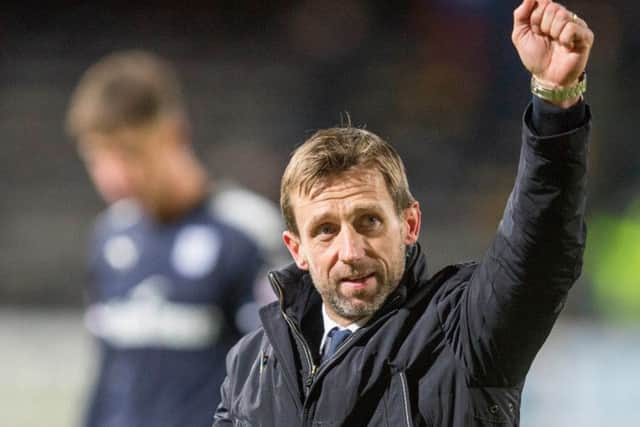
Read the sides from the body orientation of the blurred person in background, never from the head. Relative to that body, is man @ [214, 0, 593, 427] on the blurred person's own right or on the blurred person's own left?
on the blurred person's own left

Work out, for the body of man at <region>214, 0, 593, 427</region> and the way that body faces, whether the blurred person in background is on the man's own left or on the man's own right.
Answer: on the man's own right

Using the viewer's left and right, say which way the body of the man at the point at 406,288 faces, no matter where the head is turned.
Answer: facing the viewer and to the left of the viewer
